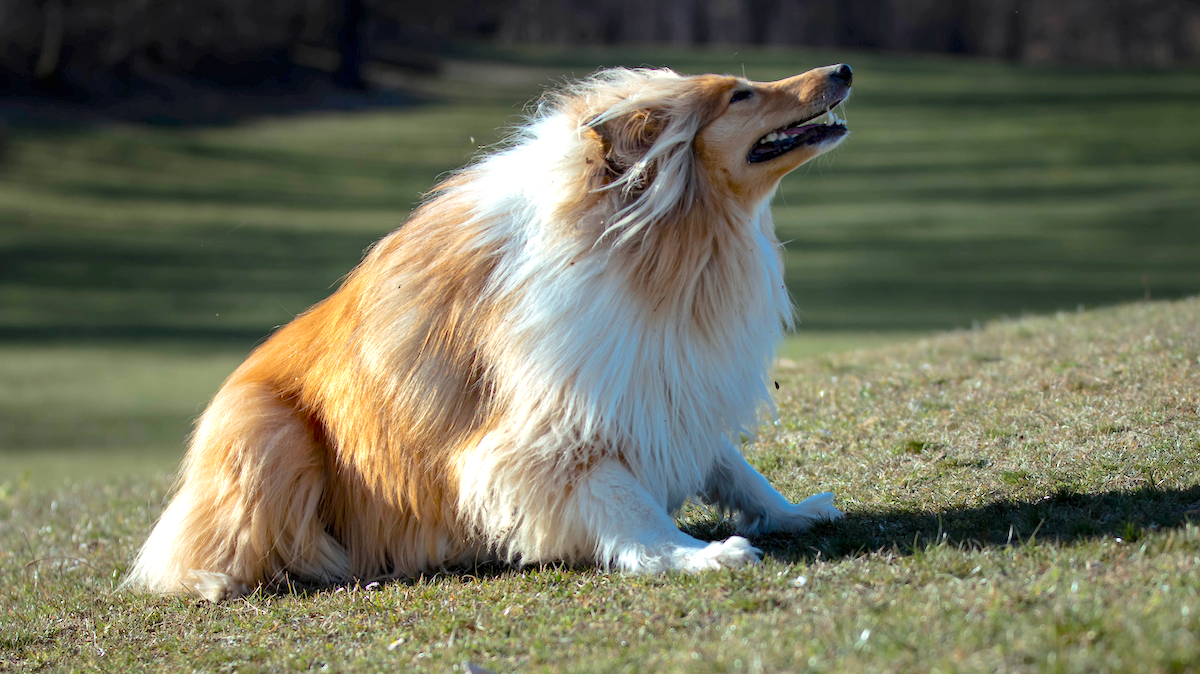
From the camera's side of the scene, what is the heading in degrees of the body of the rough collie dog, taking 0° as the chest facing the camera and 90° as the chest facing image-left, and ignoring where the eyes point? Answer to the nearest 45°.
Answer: approximately 270°
